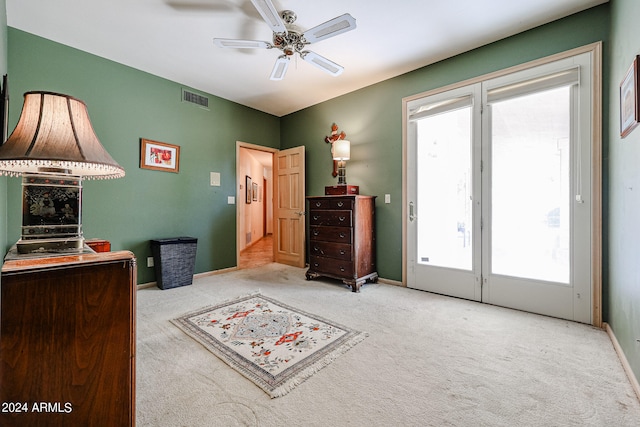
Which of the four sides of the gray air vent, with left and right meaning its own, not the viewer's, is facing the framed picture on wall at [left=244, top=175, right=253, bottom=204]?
left

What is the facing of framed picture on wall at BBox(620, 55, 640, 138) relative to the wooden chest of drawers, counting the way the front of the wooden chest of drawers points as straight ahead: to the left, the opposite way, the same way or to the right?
to the right

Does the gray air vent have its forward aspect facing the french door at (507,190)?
yes

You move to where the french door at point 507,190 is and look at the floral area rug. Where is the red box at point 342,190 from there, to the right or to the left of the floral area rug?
right

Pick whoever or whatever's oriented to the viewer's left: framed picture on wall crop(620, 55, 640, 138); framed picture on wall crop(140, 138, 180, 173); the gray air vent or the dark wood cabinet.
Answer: framed picture on wall crop(620, 55, 640, 138)

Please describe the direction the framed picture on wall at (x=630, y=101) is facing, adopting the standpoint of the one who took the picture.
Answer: facing to the left of the viewer
